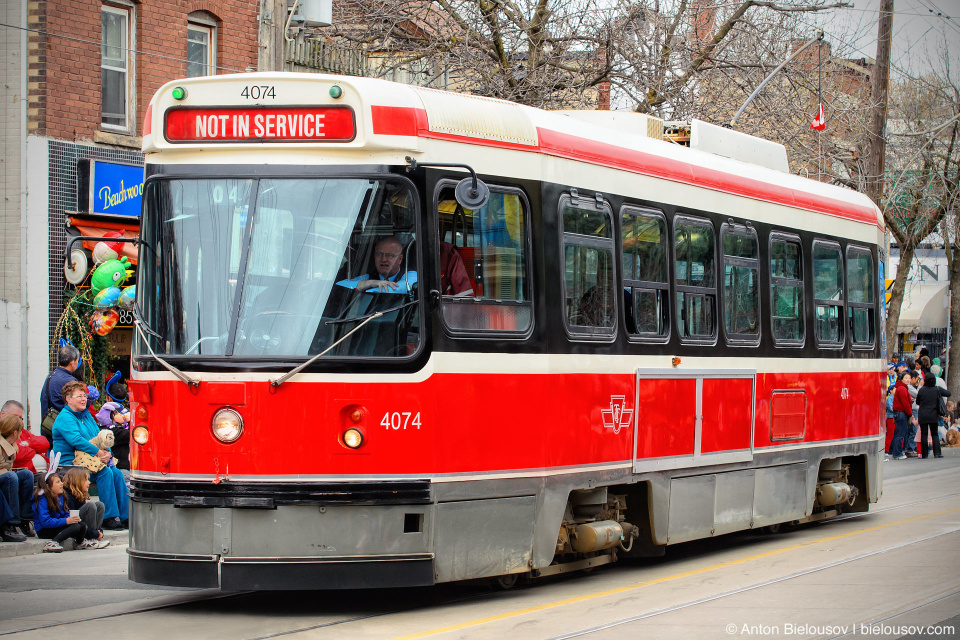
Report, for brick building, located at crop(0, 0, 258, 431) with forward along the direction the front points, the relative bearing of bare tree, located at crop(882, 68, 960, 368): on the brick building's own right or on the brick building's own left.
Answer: on the brick building's own left

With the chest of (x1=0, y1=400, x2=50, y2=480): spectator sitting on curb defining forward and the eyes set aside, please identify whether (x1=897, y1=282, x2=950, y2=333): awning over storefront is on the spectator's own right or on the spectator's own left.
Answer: on the spectator's own left

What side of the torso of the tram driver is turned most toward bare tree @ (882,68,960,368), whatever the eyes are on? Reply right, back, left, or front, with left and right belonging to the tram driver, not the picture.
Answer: back

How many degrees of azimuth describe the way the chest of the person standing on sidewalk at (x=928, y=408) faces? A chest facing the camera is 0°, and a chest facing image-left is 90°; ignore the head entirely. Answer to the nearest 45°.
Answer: approximately 180°

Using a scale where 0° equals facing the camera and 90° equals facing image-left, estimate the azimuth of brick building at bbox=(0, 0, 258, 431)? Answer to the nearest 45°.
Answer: approximately 315°

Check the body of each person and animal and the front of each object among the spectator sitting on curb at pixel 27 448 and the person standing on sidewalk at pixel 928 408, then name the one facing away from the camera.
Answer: the person standing on sidewalk

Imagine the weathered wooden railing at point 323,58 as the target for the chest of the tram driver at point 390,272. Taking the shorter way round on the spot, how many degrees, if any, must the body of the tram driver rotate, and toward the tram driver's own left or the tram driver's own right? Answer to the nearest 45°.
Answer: approximately 135° to the tram driver's own right

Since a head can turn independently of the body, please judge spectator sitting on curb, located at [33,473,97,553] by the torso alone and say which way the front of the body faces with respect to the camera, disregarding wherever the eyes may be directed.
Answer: to the viewer's right

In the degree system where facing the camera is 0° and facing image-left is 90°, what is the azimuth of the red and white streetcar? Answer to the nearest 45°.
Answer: approximately 45°
